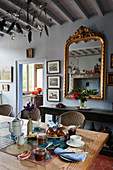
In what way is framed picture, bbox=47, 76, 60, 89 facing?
toward the camera

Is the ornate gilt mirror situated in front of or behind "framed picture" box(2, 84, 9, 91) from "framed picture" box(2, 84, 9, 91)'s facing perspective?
in front

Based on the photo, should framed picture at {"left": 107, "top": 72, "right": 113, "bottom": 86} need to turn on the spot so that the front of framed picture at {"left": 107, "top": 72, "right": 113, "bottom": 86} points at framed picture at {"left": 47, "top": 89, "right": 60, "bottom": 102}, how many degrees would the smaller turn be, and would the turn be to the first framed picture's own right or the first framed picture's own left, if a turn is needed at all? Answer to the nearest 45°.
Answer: approximately 90° to the first framed picture's own right

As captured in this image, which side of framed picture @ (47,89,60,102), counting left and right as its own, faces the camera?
front

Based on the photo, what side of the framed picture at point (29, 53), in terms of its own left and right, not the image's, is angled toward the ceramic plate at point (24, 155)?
front

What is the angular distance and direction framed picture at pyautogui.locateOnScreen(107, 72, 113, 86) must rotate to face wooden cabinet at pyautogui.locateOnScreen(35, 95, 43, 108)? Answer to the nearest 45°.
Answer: approximately 135° to its right

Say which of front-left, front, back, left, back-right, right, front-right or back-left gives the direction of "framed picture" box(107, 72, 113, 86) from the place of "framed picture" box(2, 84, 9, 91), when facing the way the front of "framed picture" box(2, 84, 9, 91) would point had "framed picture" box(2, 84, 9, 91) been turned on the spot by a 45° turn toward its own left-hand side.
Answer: front

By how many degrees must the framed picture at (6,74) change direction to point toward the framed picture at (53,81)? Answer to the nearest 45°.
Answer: approximately 45° to its left

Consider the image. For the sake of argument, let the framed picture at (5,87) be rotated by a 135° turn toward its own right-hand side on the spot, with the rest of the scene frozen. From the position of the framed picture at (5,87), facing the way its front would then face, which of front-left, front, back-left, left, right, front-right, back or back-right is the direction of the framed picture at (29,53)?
back

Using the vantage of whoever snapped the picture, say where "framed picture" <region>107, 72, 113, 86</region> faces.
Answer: facing the viewer

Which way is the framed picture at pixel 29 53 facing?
toward the camera

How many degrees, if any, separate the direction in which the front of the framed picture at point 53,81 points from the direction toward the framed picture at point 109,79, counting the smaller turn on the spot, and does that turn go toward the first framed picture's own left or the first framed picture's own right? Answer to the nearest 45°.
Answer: approximately 45° to the first framed picture's own left
